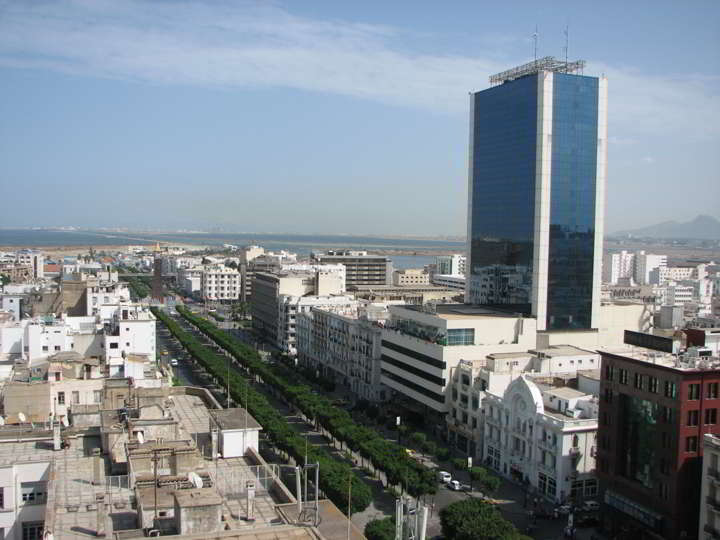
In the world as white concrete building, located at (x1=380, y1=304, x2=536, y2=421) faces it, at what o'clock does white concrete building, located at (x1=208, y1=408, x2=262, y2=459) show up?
white concrete building, located at (x1=208, y1=408, x2=262, y2=459) is roughly at 11 o'clock from white concrete building, located at (x1=380, y1=304, x2=536, y2=421).

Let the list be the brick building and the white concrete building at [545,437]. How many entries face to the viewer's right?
0

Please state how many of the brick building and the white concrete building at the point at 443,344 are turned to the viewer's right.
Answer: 0

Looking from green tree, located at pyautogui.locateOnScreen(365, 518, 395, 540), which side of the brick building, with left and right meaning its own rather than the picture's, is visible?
front

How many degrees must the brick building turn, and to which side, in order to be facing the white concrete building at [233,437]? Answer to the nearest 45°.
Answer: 0° — it already faces it

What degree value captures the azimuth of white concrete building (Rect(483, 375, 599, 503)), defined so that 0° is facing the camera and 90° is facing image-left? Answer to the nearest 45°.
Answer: approximately 45°

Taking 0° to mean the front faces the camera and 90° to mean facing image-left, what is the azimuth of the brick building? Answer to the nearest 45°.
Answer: approximately 45°

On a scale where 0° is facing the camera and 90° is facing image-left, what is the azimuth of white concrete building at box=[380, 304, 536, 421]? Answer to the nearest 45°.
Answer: approximately 45°

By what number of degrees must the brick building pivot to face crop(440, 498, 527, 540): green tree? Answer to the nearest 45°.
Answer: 0° — it already faces it

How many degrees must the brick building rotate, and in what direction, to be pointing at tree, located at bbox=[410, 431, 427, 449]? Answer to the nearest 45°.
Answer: approximately 90° to its right

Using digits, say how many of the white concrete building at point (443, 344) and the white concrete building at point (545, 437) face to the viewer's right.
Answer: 0

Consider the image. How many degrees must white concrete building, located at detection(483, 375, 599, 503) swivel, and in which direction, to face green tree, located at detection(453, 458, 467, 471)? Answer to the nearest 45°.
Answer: approximately 45° to its right

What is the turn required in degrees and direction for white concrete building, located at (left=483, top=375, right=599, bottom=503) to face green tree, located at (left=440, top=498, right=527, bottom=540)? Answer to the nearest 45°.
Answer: approximately 45° to its left

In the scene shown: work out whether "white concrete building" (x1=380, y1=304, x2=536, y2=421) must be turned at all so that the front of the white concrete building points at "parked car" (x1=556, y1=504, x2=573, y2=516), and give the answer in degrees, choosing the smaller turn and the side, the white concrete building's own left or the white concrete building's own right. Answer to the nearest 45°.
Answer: approximately 45° to the white concrete building's own left
